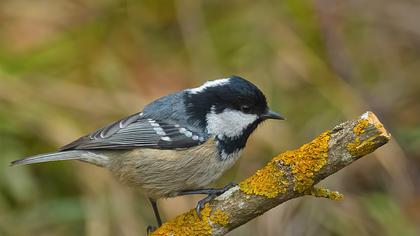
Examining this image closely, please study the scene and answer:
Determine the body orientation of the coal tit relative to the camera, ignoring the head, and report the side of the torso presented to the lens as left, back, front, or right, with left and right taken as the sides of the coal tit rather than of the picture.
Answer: right
